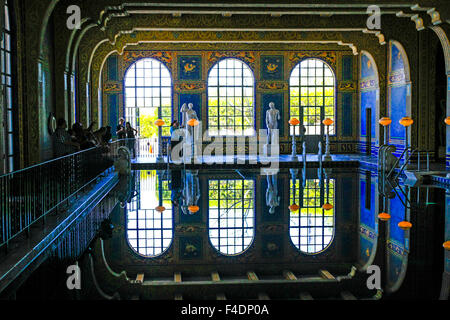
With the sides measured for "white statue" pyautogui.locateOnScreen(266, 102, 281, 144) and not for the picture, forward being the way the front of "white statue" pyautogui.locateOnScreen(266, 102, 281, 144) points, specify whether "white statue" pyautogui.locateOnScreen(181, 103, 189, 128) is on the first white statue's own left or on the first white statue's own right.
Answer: on the first white statue's own right

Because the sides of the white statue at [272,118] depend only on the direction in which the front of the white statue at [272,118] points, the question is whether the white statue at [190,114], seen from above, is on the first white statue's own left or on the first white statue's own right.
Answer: on the first white statue's own right

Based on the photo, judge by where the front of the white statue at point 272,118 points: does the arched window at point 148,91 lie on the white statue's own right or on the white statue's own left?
on the white statue's own right

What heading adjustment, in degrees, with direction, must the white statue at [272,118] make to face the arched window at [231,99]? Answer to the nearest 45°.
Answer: approximately 135° to its right

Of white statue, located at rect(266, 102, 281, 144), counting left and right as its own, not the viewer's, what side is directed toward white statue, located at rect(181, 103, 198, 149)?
right

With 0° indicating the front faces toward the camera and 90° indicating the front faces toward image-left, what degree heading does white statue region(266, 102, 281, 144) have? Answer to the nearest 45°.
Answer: approximately 0°

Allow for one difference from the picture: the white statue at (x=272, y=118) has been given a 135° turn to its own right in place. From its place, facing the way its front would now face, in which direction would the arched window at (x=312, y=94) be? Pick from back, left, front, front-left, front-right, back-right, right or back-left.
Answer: right
